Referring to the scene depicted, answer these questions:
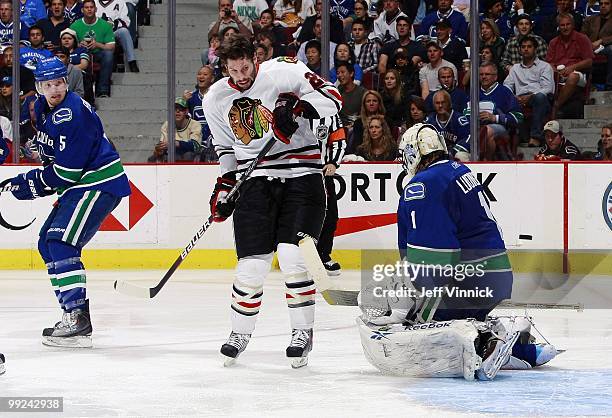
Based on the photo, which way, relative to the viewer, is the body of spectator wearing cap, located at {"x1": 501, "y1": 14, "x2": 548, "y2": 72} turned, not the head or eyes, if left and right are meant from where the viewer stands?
facing the viewer

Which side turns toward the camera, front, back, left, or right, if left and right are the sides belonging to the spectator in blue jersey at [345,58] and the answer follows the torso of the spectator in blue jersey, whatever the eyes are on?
front

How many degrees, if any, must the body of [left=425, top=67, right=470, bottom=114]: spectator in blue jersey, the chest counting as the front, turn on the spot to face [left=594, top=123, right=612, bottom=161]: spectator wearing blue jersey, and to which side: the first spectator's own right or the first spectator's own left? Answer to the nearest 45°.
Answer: approximately 90° to the first spectator's own left

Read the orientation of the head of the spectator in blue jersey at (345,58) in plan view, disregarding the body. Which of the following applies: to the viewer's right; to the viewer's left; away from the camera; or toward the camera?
toward the camera

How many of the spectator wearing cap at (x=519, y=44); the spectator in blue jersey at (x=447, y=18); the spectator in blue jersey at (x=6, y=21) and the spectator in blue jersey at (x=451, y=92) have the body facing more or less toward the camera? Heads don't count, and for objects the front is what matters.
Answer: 4

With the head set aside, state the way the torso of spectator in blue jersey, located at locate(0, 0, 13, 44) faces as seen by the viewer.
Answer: toward the camera

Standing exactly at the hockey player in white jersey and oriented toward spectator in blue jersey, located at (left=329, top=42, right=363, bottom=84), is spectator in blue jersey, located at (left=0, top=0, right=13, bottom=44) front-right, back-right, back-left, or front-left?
front-left

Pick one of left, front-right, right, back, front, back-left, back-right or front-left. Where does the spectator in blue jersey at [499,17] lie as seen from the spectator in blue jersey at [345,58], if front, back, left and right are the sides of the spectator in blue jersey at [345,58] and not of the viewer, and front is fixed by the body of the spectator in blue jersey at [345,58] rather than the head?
left

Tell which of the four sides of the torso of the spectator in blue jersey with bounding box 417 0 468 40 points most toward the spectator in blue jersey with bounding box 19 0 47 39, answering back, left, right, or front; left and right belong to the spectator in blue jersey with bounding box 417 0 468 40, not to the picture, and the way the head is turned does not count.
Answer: right

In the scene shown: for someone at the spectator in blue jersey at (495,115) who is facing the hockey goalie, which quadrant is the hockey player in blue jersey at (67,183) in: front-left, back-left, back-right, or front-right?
front-right

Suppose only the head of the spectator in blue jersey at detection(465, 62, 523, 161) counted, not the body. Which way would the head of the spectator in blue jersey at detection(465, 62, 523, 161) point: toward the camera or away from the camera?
toward the camera

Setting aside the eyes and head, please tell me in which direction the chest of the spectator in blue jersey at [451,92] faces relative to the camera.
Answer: toward the camera

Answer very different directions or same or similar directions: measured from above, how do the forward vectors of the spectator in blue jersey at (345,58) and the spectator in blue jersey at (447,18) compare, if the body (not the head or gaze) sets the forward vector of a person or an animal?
same or similar directions
